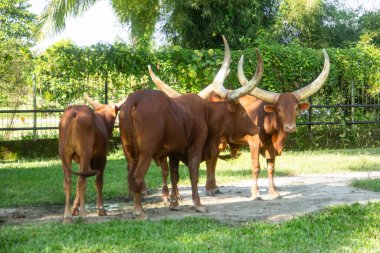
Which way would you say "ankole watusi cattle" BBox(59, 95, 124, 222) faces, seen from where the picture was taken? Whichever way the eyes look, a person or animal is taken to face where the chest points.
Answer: facing away from the viewer and to the right of the viewer

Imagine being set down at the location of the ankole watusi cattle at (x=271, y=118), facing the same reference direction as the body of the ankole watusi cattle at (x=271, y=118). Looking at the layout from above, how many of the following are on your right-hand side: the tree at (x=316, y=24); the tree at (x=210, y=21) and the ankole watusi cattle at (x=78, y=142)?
1

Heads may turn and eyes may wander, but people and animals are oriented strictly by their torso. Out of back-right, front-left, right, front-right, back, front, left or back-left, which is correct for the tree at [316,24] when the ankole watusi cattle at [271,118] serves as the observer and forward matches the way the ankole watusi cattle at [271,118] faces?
back-left

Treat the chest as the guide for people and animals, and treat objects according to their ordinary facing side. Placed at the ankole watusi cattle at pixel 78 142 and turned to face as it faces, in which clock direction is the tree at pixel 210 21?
The tree is roughly at 1 o'clock from the ankole watusi cattle.

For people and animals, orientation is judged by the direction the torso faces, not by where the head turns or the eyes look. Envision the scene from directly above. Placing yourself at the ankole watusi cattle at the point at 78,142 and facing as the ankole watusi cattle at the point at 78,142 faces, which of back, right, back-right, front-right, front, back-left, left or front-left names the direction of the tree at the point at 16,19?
front-left

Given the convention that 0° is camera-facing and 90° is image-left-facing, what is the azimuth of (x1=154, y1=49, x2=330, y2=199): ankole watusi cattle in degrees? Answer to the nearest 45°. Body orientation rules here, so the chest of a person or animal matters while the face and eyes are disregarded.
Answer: approximately 315°

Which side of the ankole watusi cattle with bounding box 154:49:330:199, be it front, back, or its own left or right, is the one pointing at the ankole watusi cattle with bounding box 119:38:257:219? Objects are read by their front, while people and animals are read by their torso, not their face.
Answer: right

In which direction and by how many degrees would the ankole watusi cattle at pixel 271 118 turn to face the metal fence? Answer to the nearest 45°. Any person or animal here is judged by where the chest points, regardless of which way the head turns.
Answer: approximately 180°

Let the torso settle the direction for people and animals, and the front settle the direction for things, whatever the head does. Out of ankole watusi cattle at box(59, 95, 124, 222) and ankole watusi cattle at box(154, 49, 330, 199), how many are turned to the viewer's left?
0
